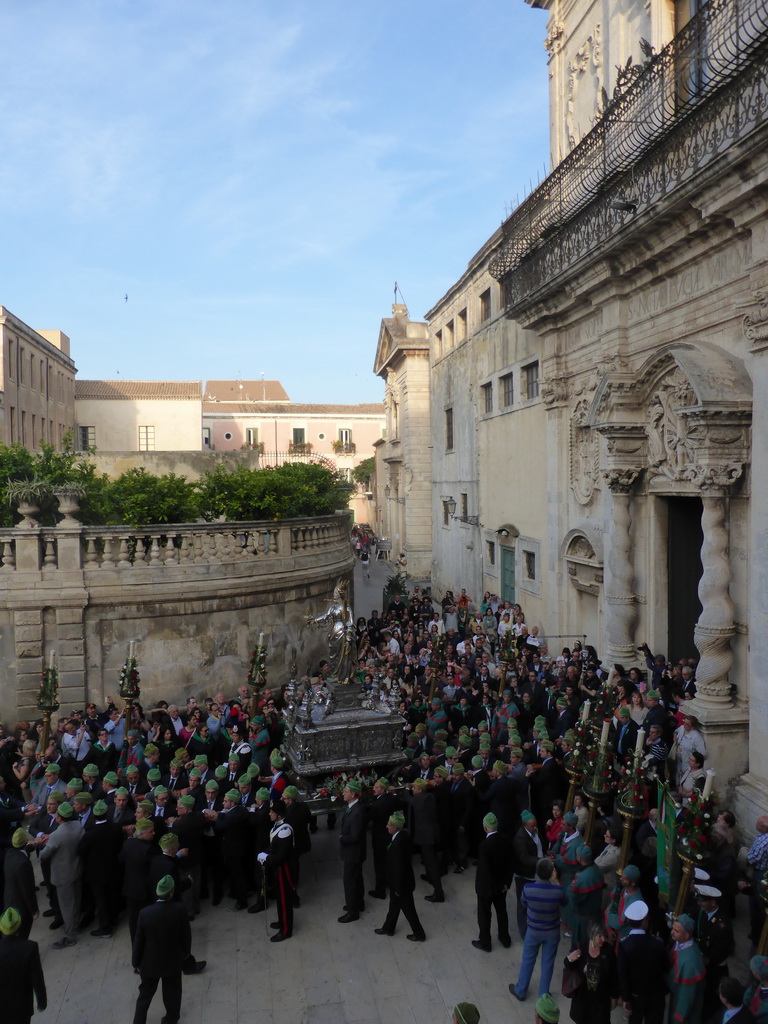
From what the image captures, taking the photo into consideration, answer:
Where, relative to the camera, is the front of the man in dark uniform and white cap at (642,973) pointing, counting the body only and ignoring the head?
away from the camera

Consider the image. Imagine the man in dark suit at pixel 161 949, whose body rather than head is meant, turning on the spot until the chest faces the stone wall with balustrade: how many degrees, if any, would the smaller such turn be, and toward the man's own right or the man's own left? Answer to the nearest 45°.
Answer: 0° — they already face it

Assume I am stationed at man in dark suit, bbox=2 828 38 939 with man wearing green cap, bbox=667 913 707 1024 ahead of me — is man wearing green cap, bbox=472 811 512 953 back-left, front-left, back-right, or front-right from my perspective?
front-left

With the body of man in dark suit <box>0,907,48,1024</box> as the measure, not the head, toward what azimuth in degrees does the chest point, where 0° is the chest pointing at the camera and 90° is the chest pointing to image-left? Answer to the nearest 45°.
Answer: approximately 180°

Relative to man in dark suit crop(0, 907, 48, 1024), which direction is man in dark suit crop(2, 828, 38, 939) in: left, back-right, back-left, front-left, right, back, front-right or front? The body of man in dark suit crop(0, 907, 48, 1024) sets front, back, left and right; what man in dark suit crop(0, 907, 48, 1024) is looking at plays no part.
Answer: front

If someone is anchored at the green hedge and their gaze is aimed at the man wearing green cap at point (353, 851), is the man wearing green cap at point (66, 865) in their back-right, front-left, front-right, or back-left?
front-right

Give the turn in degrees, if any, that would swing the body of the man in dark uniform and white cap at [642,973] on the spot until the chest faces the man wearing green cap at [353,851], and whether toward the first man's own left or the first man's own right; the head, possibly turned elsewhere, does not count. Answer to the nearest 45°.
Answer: approximately 45° to the first man's own left

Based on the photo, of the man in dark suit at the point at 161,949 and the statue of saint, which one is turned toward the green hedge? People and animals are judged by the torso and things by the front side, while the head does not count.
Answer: the man in dark suit

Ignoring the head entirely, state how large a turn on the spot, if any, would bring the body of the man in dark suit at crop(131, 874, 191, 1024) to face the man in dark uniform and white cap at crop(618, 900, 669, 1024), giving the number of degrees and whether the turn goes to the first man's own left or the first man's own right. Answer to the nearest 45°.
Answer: approximately 135° to the first man's own right

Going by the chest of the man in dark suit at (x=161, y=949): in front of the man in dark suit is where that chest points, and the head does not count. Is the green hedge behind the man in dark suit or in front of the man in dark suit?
in front

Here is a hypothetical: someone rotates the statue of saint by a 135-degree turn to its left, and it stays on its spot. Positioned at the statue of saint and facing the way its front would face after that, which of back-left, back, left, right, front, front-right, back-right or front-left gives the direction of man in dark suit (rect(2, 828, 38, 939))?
back-right

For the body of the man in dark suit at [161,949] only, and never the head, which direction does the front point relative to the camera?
away from the camera

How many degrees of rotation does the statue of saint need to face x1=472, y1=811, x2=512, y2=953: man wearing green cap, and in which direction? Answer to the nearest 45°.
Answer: approximately 90° to its left

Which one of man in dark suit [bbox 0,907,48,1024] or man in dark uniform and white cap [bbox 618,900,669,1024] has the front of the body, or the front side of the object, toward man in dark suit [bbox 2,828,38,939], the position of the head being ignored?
man in dark suit [bbox 0,907,48,1024]
